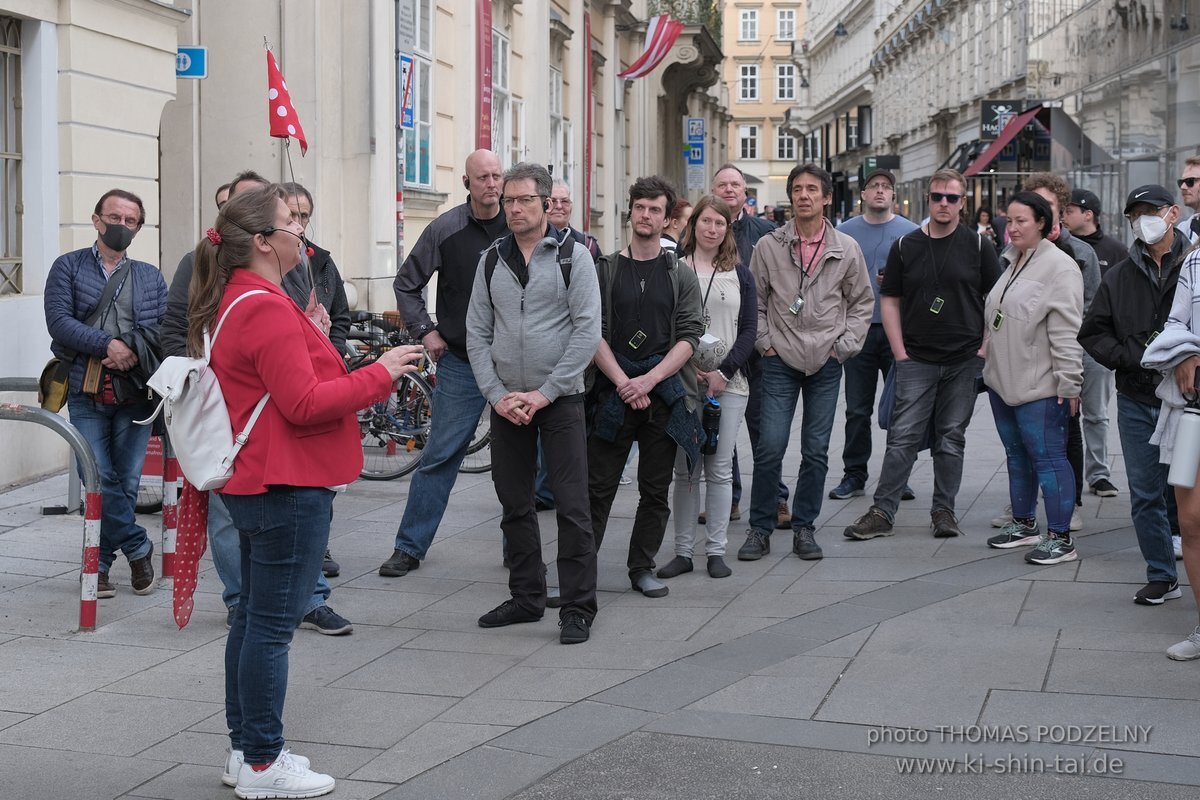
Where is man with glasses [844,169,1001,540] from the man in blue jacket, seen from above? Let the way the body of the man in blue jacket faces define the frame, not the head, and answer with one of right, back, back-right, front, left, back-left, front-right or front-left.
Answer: left

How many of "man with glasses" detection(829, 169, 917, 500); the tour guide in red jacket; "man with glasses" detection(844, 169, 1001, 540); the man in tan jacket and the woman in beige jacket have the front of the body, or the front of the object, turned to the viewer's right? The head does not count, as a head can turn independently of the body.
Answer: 1

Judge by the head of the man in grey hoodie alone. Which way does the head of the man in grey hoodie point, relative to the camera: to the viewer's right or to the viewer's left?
to the viewer's left

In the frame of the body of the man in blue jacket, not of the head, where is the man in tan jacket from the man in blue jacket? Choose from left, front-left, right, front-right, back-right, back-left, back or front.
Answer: left

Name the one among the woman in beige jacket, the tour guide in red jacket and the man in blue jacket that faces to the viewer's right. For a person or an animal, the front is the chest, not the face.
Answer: the tour guide in red jacket

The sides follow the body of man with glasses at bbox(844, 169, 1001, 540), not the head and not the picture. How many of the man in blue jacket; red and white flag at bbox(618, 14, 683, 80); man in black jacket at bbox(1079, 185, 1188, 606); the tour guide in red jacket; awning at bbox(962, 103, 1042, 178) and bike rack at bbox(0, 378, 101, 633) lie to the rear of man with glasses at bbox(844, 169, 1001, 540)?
2

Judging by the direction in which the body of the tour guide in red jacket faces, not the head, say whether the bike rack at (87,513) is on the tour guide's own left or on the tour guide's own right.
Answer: on the tour guide's own left

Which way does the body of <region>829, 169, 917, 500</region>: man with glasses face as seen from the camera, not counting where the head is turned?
toward the camera

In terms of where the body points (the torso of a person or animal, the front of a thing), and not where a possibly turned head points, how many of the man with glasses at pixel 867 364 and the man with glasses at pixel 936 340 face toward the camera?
2

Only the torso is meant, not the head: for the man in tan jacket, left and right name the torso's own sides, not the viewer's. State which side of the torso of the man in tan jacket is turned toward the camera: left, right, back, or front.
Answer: front

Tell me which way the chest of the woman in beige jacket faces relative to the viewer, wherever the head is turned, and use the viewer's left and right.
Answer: facing the viewer and to the left of the viewer

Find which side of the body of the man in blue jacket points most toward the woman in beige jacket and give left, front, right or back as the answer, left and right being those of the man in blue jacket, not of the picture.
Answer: left

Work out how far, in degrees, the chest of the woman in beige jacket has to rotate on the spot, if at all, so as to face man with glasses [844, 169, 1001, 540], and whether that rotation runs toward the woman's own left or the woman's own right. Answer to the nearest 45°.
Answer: approximately 90° to the woman's own right

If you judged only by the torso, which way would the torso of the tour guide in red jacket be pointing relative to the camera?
to the viewer's right
